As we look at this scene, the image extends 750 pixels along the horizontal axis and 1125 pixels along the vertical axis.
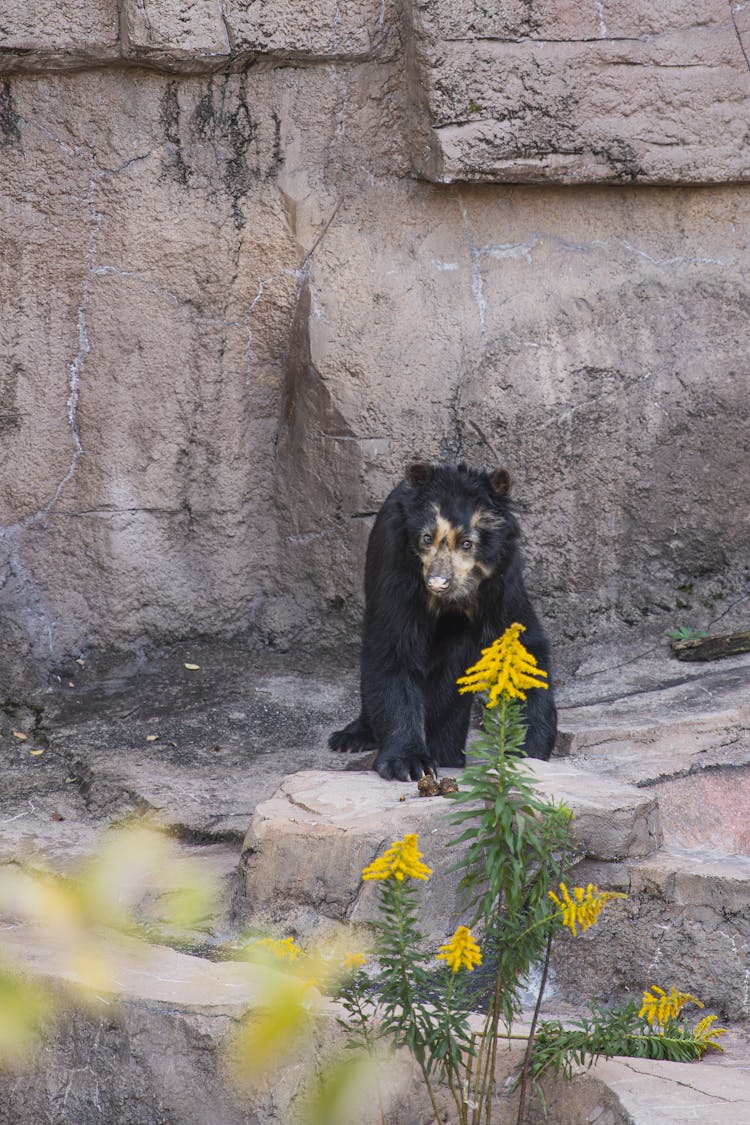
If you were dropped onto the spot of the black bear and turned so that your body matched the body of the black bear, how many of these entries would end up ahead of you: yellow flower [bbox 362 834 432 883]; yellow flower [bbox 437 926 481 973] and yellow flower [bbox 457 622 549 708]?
3

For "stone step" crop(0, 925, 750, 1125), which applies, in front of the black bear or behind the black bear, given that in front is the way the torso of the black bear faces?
in front

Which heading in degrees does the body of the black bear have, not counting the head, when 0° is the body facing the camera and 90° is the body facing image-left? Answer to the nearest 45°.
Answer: approximately 0°

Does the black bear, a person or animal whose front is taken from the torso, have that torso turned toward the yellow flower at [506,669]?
yes

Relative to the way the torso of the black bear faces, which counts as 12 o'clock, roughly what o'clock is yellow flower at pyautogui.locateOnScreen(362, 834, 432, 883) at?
The yellow flower is roughly at 12 o'clock from the black bear.

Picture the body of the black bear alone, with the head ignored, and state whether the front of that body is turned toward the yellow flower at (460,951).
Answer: yes

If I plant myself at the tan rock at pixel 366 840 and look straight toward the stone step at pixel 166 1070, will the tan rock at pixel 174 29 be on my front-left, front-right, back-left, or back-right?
back-right

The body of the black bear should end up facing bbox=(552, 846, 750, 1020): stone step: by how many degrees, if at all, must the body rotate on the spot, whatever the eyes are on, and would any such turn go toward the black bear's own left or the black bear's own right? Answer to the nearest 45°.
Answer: approximately 45° to the black bear's own left
